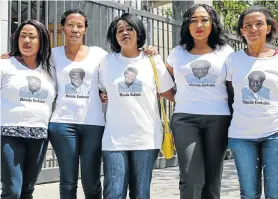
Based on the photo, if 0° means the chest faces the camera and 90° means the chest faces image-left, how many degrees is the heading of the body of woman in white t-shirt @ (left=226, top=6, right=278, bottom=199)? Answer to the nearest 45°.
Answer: approximately 0°

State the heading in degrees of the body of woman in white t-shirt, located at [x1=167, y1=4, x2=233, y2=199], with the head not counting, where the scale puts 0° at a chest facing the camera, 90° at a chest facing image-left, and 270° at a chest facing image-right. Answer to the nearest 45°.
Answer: approximately 0°

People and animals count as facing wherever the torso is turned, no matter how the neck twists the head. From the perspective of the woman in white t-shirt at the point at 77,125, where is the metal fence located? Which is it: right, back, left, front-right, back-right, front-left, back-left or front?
back

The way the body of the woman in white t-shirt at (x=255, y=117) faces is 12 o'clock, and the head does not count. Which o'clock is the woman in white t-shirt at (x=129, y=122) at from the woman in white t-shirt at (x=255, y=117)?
the woman in white t-shirt at (x=129, y=122) is roughly at 3 o'clock from the woman in white t-shirt at (x=255, y=117).
